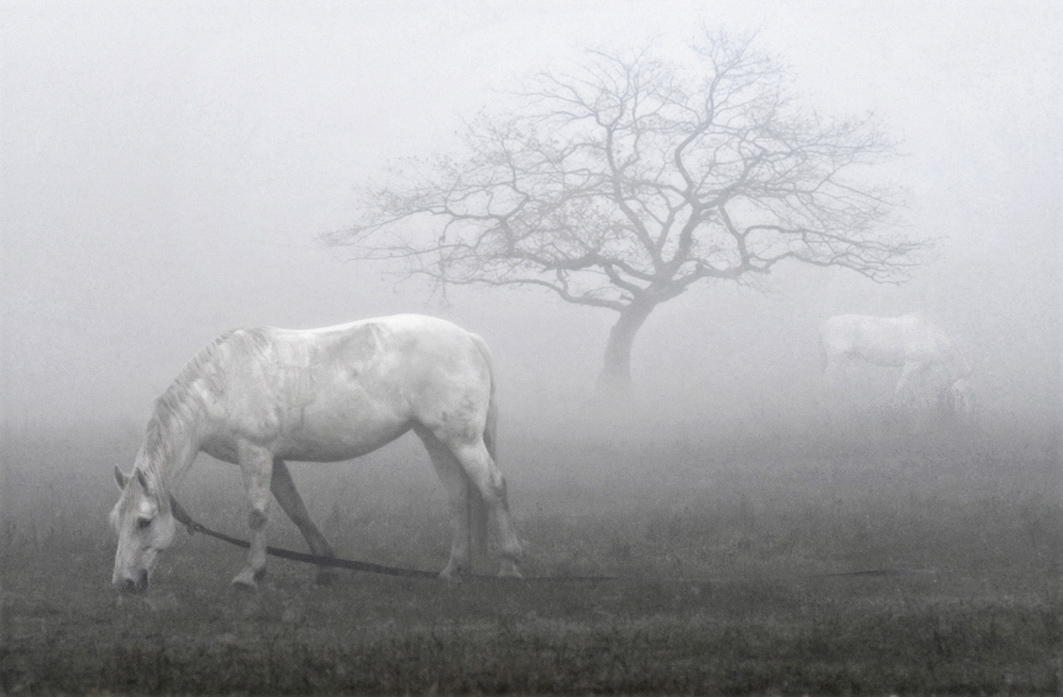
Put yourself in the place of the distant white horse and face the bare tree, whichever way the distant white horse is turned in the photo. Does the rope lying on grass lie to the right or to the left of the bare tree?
left

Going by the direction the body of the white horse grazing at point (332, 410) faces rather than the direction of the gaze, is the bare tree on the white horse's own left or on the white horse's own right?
on the white horse's own right

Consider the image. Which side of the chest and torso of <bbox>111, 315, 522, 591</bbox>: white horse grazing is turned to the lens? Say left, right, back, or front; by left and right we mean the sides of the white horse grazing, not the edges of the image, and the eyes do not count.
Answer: left
